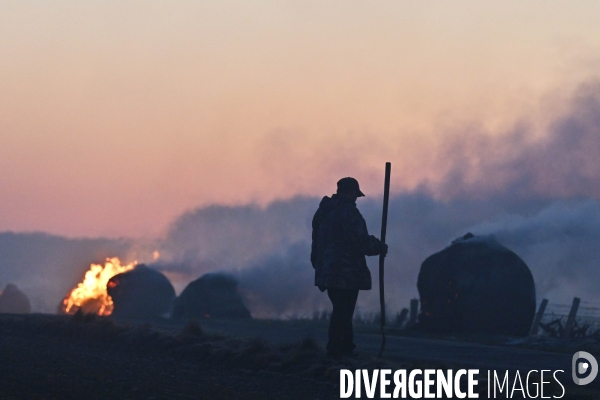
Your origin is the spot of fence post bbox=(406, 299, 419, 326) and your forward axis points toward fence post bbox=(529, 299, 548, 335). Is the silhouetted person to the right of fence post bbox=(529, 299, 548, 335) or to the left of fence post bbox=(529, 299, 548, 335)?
right

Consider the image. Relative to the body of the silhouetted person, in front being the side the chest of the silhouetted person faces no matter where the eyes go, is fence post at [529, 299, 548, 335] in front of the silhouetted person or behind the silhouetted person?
in front

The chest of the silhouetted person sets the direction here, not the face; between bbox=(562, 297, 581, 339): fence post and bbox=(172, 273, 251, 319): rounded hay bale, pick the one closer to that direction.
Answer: the fence post

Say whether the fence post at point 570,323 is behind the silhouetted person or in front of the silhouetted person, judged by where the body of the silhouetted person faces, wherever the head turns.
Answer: in front

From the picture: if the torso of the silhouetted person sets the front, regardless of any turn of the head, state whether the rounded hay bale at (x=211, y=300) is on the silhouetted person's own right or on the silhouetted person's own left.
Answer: on the silhouetted person's own left

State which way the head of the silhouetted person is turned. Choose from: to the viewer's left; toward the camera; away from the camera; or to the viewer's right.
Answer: to the viewer's right

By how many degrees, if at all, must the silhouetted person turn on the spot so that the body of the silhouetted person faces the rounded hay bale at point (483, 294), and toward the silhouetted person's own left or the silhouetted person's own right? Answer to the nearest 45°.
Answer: approximately 45° to the silhouetted person's own left

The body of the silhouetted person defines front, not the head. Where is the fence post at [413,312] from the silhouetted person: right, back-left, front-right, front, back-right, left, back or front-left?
front-left

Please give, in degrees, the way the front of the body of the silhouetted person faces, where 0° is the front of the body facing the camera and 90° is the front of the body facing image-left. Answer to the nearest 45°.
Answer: approximately 225°
